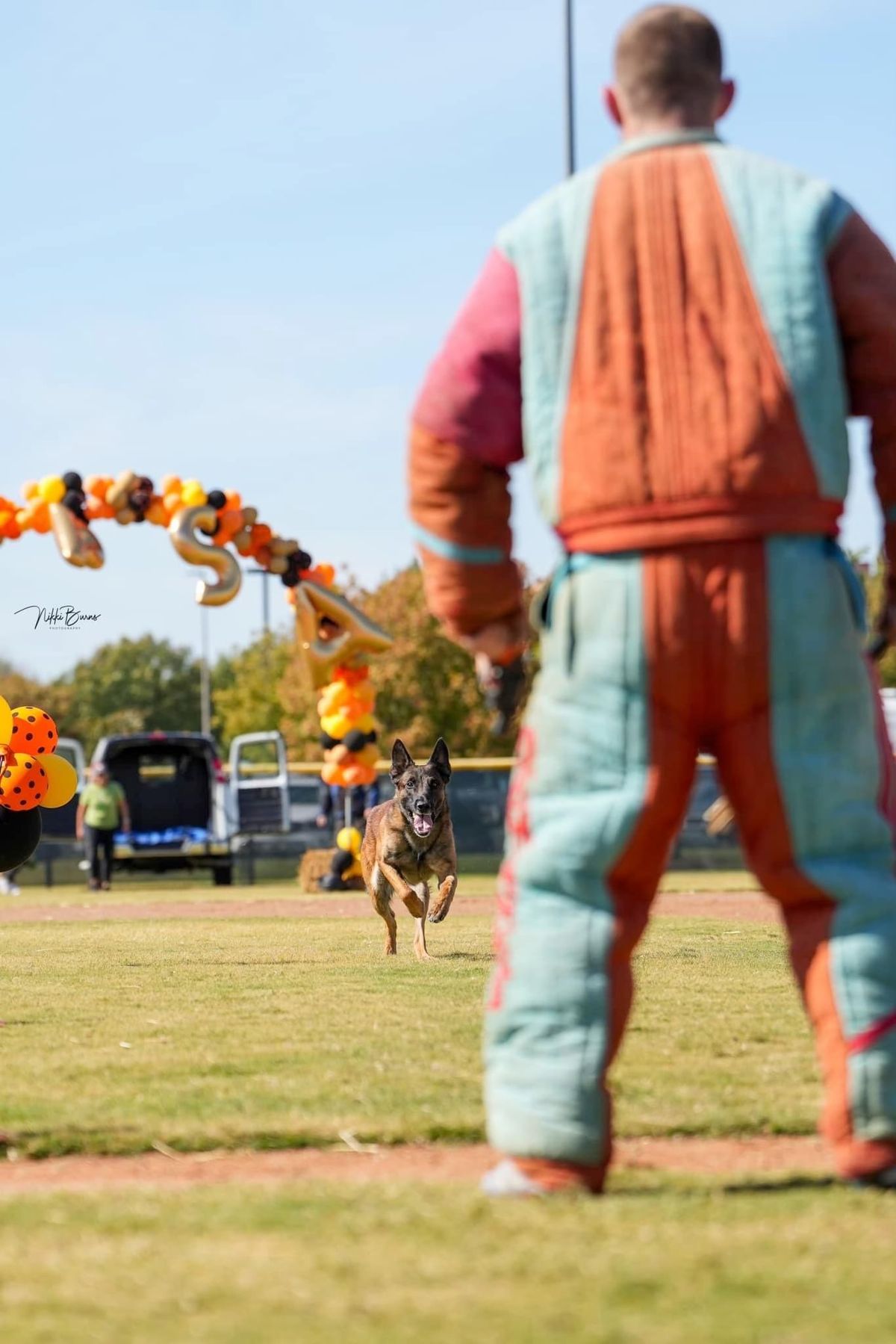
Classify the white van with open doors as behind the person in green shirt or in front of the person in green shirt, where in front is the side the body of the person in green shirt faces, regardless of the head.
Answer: behind

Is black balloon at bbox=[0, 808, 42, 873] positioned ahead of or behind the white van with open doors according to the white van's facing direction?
behind

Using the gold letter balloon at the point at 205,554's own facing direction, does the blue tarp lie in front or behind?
behind

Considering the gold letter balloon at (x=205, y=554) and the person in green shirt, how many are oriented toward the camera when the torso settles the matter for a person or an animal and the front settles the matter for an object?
2

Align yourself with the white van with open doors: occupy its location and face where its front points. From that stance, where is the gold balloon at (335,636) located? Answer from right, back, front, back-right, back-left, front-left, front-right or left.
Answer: back

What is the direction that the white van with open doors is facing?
away from the camera

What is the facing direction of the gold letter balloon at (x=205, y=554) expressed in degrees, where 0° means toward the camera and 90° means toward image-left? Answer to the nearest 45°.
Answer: approximately 0°

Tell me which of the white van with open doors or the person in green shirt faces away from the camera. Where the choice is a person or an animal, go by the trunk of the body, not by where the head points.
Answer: the white van with open doors

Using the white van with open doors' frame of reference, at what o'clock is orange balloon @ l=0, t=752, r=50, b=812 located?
The orange balloon is roughly at 6 o'clock from the white van with open doors.

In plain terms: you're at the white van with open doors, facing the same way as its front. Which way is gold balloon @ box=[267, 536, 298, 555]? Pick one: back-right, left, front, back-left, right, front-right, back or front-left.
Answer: back
